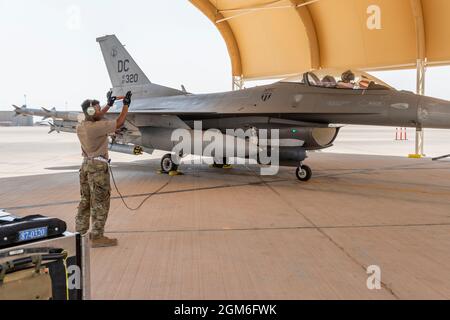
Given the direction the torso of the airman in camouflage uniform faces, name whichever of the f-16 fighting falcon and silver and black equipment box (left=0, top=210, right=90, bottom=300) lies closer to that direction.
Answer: the f-16 fighting falcon

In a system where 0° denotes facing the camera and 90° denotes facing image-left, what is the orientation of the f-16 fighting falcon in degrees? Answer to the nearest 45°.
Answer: approximately 315°

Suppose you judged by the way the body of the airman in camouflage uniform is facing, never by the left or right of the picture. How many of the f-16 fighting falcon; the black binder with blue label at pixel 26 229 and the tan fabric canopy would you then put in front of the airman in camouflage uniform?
2

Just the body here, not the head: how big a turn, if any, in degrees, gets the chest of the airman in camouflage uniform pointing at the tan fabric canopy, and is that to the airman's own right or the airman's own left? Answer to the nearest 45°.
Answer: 0° — they already face it

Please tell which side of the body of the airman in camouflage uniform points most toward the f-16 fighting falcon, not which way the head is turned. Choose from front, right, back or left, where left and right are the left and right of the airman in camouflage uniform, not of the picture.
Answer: front

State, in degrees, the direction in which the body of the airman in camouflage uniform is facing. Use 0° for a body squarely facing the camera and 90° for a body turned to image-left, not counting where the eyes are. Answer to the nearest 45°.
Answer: approximately 225°

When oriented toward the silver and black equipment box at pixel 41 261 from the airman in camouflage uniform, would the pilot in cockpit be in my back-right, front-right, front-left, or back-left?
back-left

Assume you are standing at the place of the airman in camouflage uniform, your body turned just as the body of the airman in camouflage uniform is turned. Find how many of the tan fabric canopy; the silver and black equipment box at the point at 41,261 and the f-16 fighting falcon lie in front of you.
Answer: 2

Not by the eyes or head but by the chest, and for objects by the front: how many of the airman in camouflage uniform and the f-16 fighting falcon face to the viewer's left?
0

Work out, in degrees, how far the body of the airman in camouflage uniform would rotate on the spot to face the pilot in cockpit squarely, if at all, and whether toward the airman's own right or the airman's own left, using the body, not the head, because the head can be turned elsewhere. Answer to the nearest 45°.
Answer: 0° — they already face them

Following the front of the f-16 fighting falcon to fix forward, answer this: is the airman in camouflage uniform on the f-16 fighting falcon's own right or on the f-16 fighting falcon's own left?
on the f-16 fighting falcon's own right

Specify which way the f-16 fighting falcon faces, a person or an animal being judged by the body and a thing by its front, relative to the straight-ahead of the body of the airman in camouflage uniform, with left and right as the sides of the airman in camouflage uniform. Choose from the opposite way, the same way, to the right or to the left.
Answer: to the right
